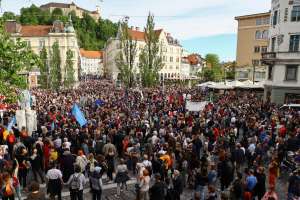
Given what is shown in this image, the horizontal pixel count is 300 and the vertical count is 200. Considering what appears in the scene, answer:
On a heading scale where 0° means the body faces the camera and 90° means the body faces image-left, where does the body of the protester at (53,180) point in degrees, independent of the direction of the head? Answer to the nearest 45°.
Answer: approximately 180°

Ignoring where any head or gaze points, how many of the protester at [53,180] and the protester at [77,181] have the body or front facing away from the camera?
2

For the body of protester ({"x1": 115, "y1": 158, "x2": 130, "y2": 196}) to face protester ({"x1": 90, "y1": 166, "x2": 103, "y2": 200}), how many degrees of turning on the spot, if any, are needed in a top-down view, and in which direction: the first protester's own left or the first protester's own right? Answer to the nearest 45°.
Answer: approximately 135° to the first protester's own left

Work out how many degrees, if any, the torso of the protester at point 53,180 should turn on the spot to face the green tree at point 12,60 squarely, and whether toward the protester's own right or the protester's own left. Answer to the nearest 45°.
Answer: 0° — they already face it

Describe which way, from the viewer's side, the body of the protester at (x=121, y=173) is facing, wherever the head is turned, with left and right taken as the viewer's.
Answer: facing away from the viewer

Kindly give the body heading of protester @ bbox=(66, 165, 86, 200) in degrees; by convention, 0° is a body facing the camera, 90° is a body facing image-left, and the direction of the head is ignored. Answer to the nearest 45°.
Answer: approximately 180°

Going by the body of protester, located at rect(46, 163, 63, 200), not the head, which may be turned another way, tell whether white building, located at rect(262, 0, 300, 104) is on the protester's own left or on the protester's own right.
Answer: on the protester's own right

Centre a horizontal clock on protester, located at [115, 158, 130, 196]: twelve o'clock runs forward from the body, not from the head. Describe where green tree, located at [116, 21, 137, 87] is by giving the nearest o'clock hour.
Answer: The green tree is roughly at 12 o'clock from the protester.
